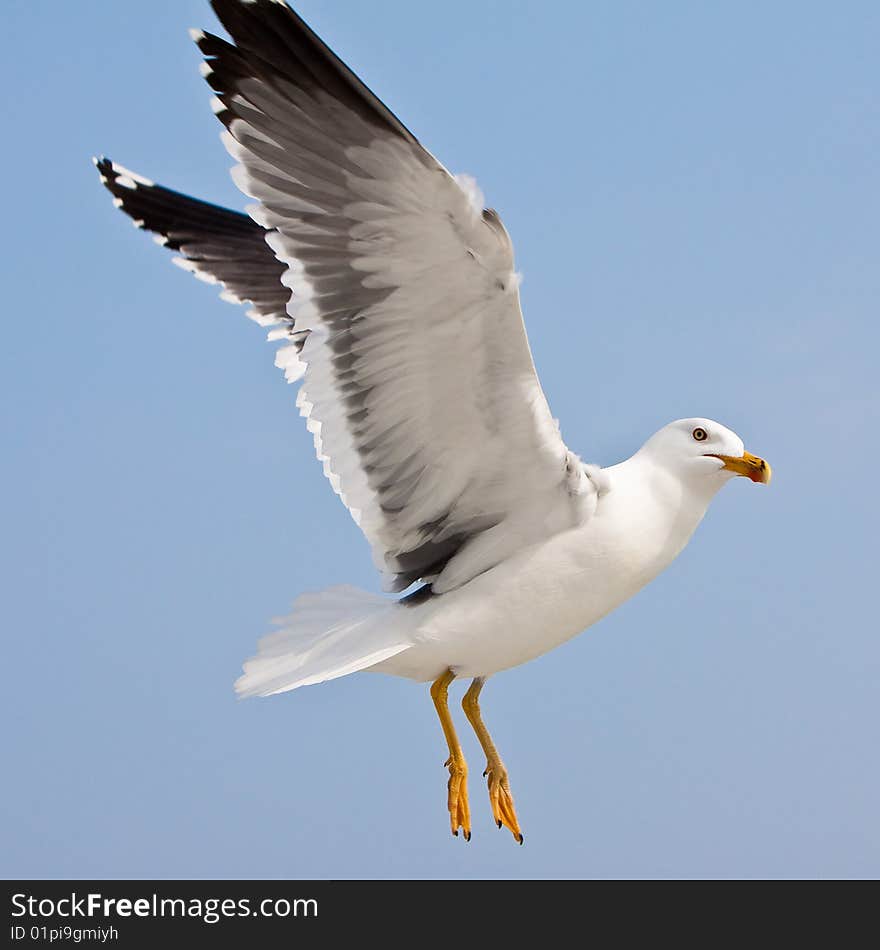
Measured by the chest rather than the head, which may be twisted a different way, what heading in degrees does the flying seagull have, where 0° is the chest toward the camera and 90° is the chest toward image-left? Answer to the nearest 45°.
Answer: approximately 270°
